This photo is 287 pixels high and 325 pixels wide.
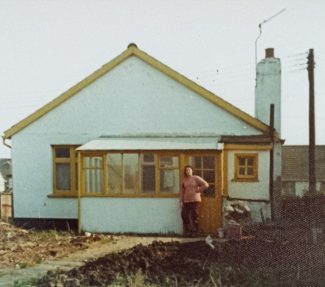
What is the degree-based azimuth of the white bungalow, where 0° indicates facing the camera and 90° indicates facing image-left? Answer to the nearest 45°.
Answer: approximately 0°

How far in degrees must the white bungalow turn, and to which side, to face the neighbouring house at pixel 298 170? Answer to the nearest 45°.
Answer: approximately 135° to its left

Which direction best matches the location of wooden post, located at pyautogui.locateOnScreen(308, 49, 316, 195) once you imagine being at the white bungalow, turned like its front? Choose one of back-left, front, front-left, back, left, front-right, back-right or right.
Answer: back-left

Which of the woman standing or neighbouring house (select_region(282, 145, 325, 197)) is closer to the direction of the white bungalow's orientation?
the woman standing

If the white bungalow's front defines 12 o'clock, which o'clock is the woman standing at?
The woman standing is roughly at 11 o'clock from the white bungalow.

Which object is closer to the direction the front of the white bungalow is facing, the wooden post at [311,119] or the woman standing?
the woman standing
